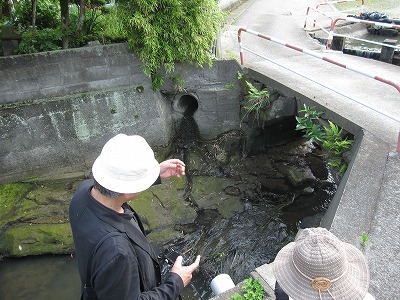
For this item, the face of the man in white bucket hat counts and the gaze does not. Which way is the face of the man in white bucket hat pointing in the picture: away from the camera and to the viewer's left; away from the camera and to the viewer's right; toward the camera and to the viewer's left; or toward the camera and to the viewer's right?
away from the camera and to the viewer's right

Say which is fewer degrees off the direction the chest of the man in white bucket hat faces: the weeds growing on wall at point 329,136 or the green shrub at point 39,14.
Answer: the weeds growing on wall

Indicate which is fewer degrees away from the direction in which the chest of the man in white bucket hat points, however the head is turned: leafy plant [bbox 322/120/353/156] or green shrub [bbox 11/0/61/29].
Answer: the leafy plant
